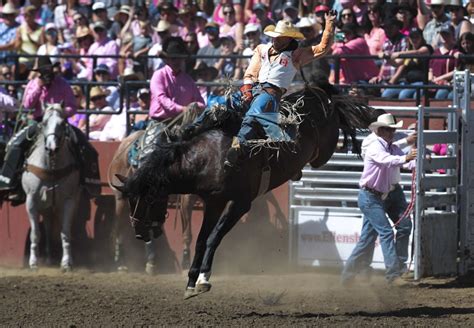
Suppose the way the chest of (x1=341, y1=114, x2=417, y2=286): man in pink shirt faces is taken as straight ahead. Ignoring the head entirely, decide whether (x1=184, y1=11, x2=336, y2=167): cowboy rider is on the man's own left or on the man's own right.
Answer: on the man's own right

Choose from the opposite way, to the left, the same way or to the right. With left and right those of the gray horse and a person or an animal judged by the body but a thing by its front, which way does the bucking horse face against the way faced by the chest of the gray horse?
to the right

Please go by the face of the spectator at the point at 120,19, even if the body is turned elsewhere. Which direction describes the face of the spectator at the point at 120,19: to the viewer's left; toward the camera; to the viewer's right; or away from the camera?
toward the camera

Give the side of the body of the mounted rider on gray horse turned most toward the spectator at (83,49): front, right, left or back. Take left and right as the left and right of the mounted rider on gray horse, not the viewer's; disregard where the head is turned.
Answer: back

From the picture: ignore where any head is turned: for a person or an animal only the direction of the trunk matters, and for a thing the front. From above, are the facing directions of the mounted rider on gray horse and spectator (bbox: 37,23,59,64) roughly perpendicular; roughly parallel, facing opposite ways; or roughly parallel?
roughly parallel

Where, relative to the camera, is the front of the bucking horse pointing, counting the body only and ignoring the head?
to the viewer's left

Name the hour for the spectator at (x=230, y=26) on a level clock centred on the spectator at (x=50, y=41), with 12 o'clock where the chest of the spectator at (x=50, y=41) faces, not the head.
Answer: the spectator at (x=230, y=26) is roughly at 10 o'clock from the spectator at (x=50, y=41).

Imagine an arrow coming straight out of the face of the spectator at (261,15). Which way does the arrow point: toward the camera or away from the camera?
toward the camera

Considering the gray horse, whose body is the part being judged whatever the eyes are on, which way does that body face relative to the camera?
toward the camera

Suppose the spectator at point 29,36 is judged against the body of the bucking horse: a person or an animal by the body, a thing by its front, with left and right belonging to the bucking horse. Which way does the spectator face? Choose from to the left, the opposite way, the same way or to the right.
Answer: to the left

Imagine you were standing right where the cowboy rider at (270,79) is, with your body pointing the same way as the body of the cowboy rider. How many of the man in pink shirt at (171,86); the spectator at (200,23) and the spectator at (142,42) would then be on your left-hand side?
0

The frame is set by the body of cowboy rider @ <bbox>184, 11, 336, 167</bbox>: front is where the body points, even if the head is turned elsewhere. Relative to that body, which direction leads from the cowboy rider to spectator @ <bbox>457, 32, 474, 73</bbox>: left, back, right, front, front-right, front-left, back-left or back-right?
back

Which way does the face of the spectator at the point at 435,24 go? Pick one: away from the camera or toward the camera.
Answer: toward the camera

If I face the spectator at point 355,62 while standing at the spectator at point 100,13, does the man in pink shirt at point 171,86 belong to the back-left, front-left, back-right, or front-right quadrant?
front-right

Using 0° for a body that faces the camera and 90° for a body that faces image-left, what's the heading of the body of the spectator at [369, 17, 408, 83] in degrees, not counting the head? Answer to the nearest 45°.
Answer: approximately 45°
